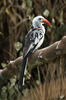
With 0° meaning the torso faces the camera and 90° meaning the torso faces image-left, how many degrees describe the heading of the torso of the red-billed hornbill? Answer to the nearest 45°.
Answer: approximately 270°
